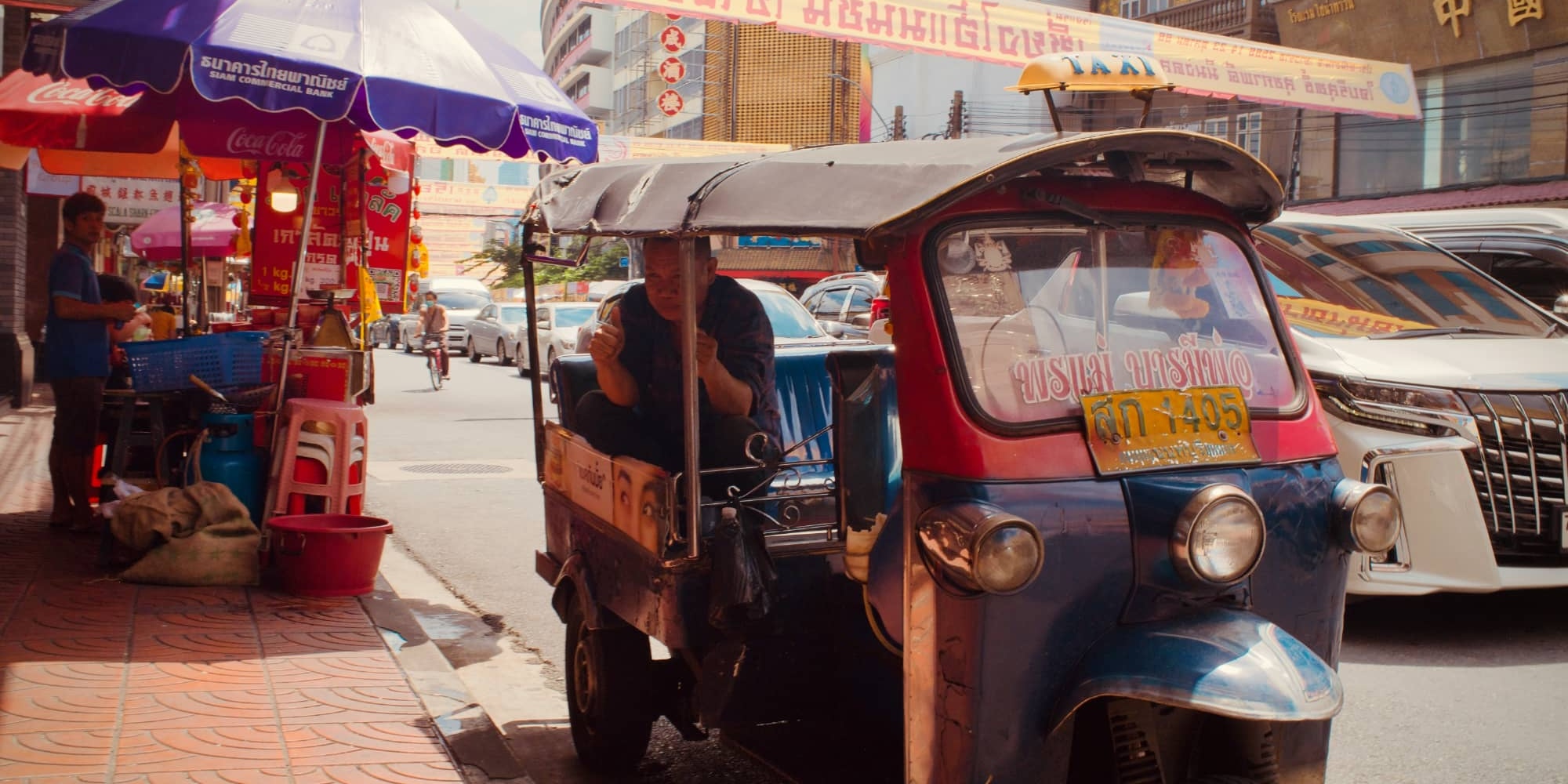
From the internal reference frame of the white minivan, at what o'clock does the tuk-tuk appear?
The tuk-tuk is roughly at 2 o'clock from the white minivan.

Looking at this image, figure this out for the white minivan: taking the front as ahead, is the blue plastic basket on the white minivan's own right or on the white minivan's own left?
on the white minivan's own right

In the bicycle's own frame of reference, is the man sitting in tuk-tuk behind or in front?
in front

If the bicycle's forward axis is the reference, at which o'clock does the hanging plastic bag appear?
The hanging plastic bag is roughly at 12 o'clock from the bicycle.

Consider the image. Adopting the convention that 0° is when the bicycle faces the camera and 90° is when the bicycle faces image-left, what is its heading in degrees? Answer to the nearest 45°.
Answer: approximately 0°

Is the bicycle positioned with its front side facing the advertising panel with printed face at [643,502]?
yes

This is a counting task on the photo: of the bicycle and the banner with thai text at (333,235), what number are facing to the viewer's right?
0

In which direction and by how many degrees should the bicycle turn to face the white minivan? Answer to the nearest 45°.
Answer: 0° — it already faces it

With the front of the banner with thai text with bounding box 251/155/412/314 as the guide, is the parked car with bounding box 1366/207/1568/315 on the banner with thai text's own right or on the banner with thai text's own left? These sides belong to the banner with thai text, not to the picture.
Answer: on the banner with thai text's own left
